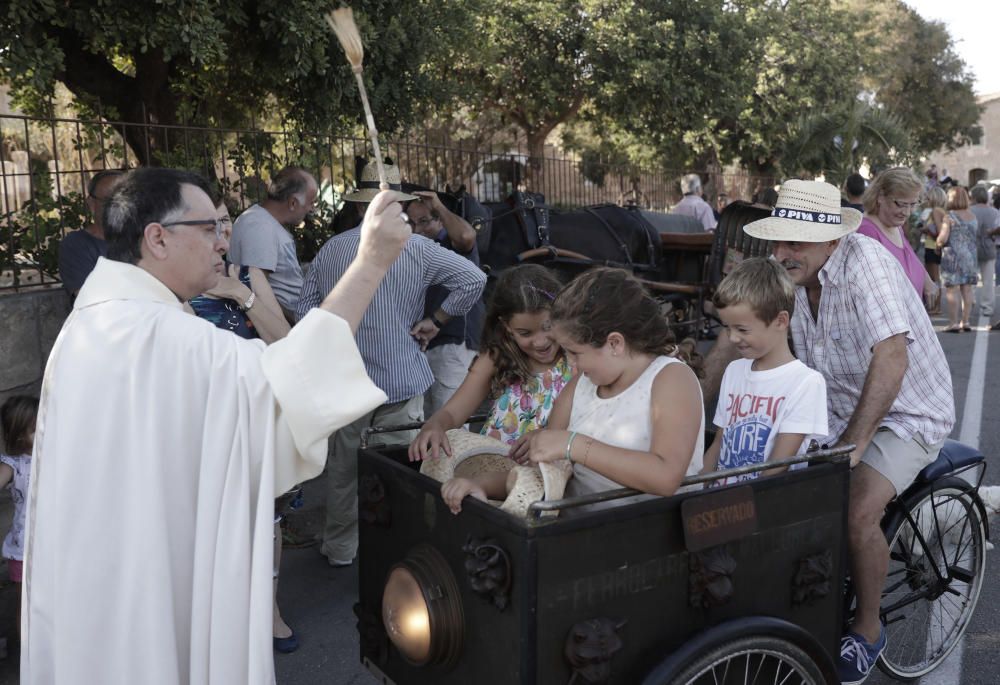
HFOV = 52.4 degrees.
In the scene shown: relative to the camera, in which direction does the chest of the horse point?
to the viewer's left

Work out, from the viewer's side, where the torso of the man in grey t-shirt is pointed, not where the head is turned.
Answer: to the viewer's right

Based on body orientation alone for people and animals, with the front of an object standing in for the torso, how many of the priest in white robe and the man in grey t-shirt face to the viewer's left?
0

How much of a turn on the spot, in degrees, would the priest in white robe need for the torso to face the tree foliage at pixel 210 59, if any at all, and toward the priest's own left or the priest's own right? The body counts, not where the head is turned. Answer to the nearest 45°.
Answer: approximately 45° to the priest's own left

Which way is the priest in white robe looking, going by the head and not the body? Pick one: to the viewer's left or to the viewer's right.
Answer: to the viewer's right

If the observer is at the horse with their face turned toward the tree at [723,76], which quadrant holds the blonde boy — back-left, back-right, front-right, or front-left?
back-right

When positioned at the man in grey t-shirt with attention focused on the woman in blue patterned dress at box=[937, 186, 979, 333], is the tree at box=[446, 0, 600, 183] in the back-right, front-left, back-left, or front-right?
front-left

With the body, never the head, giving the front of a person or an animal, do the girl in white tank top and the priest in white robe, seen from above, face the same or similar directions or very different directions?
very different directions

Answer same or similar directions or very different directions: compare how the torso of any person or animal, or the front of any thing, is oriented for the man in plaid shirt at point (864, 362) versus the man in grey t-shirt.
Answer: very different directions

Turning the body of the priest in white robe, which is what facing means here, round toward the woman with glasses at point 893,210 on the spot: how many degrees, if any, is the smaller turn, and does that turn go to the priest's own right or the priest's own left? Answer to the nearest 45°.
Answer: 0° — they already face them

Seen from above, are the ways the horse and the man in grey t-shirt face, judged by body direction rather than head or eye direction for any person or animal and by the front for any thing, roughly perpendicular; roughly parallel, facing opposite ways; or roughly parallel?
roughly parallel, facing opposite ways

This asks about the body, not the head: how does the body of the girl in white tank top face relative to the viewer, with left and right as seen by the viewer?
facing the viewer and to the left of the viewer

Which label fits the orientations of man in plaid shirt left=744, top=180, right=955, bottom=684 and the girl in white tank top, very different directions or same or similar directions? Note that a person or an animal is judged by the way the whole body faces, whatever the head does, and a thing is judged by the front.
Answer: same or similar directions

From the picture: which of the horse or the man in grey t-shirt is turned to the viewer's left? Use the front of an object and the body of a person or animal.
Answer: the horse
